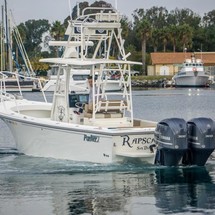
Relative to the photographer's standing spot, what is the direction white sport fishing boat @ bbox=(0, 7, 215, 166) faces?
facing away from the viewer and to the left of the viewer
